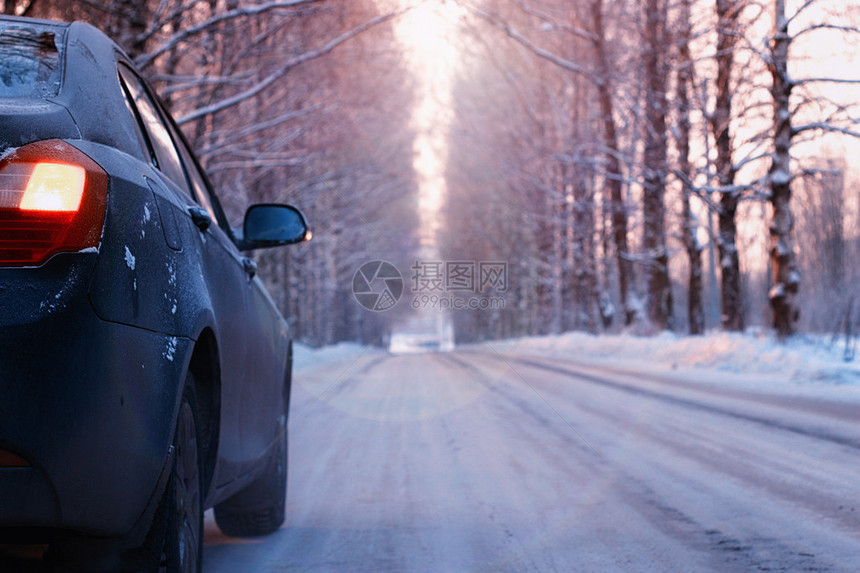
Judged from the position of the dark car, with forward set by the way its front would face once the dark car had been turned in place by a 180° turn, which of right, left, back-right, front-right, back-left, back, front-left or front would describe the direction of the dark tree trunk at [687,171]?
back

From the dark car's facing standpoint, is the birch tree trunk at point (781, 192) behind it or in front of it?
in front

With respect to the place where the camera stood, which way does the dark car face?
facing away from the viewer and to the right of the viewer

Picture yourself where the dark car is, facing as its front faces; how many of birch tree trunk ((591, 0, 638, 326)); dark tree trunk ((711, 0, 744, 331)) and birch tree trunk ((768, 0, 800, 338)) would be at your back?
0

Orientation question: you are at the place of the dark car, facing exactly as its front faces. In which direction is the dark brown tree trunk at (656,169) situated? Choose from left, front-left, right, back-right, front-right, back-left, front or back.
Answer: front

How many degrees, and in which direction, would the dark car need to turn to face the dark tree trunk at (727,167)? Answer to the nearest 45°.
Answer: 0° — it already faces it
